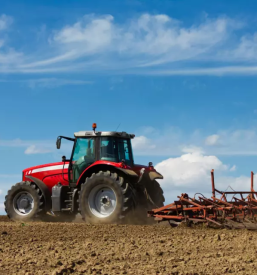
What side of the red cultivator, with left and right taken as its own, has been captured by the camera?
left

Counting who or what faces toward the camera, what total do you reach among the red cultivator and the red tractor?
0

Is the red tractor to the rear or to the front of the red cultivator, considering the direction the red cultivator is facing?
to the front

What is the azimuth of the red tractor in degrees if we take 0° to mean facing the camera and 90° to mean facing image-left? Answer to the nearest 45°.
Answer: approximately 135°

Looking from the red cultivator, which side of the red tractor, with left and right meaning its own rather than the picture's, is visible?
back
